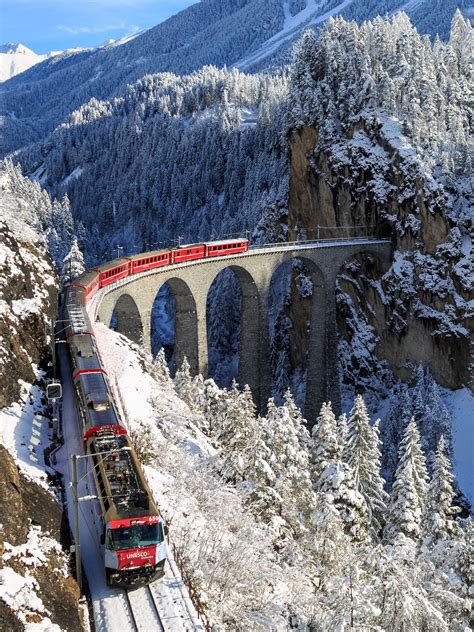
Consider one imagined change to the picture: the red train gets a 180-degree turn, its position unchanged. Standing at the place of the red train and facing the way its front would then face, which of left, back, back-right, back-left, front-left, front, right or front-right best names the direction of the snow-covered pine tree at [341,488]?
front-right

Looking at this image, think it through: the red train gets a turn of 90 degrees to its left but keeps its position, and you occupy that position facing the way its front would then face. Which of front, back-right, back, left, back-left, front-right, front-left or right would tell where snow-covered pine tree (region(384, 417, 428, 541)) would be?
front-left

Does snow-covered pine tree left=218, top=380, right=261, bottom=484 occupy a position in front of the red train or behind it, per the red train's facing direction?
behind

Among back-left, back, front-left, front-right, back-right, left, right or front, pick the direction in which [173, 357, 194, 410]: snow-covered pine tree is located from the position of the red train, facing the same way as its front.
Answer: back

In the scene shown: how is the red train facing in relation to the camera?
toward the camera

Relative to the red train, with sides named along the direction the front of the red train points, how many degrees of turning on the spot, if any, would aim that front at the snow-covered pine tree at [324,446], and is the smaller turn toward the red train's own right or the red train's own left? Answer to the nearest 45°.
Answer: approximately 135° to the red train's own left

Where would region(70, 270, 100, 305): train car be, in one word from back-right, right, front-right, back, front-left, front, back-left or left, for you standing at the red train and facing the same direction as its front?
back

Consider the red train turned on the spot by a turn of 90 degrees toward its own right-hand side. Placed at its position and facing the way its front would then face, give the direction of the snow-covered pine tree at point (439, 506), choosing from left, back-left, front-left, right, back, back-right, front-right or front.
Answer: back-right

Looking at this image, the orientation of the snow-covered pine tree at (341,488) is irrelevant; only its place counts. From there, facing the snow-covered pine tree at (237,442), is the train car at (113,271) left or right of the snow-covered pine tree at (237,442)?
right

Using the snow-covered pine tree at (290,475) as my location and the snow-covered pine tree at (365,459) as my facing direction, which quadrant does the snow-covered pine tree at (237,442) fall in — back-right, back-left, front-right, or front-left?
back-left

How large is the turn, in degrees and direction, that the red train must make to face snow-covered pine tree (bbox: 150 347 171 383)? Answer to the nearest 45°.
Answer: approximately 180°
